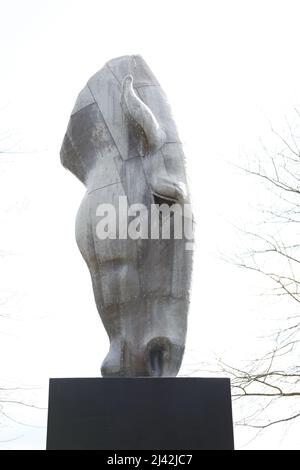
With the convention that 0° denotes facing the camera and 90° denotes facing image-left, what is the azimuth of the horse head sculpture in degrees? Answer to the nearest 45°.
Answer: approximately 270°
